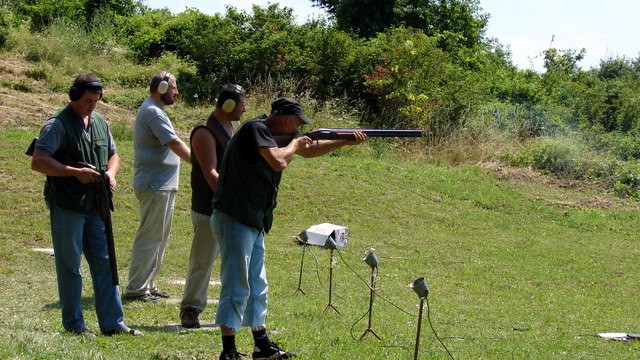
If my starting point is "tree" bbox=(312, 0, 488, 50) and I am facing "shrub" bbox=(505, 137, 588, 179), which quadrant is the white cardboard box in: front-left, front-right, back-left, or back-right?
front-right

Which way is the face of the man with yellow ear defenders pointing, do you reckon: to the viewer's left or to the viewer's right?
to the viewer's right

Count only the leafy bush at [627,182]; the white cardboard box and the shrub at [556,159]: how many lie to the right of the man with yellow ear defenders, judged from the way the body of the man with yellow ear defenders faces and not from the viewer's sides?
0

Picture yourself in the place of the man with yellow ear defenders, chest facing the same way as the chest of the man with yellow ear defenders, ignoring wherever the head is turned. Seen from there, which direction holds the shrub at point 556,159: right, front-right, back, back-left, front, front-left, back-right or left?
front-left

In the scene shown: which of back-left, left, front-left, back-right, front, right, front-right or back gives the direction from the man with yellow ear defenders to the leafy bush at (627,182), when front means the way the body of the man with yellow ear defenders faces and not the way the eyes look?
front-left

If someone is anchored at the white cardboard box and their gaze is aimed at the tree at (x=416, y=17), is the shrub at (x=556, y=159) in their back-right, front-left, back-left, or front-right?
front-right

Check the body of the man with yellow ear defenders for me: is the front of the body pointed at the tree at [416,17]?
no

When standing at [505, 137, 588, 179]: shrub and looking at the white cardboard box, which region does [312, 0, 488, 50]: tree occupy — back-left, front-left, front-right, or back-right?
back-right

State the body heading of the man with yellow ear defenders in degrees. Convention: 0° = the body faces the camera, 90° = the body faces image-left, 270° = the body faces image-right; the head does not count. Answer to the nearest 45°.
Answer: approximately 270°

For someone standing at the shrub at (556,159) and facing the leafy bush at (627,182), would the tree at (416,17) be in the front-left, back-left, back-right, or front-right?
back-left
